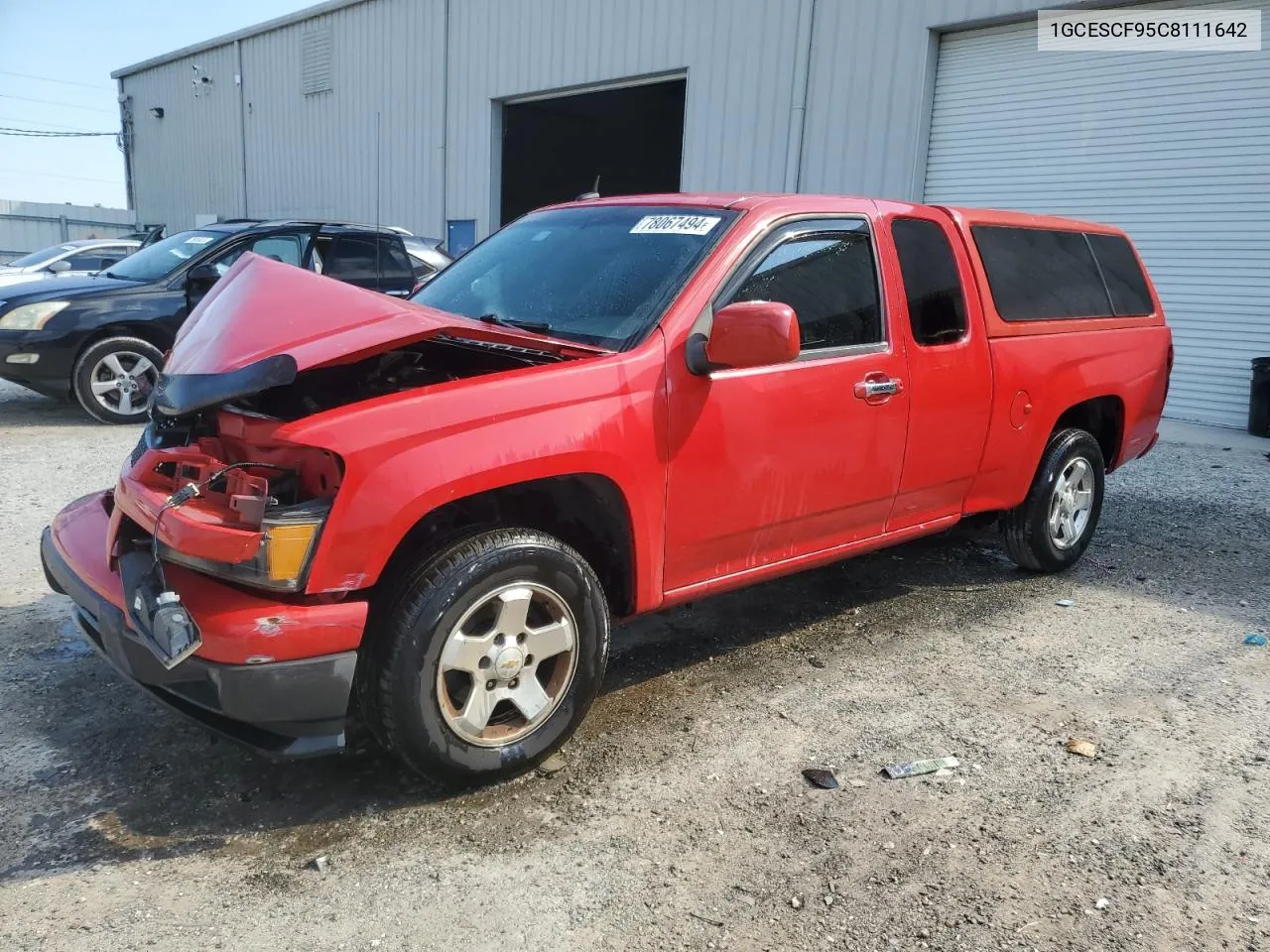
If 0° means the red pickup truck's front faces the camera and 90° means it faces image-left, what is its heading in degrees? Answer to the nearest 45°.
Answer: approximately 45°

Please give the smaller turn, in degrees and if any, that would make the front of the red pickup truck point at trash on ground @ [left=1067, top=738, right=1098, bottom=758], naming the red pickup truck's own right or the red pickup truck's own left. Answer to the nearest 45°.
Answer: approximately 135° to the red pickup truck's own left

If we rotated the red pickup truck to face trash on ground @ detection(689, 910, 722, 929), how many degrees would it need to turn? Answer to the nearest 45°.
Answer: approximately 90° to its left

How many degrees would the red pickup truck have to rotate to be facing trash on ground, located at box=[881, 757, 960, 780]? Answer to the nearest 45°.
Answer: approximately 135° to its left
